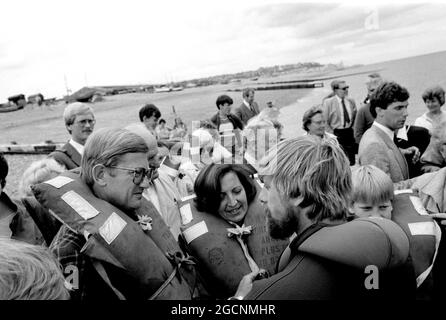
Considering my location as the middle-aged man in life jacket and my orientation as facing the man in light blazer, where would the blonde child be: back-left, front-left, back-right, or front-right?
front-right

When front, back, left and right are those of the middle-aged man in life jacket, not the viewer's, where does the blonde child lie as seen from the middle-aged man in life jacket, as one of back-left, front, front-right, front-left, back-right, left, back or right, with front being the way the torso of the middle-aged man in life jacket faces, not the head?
front-left

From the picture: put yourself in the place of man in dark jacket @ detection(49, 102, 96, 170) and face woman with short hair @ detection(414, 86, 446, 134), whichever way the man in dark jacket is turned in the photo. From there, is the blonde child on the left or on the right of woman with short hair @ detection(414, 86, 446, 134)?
right

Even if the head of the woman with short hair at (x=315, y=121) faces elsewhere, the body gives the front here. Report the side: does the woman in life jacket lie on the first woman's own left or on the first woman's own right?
on the first woman's own right

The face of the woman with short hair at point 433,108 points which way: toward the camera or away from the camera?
toward the camera

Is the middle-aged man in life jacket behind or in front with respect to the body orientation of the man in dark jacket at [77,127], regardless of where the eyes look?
in front

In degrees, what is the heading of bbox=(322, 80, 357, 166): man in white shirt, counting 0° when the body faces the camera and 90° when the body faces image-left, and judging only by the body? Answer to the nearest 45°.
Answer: approximately 315°

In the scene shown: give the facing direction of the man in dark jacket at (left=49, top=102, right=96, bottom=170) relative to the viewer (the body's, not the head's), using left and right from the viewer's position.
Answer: facing the viewer and to the right of the viewer

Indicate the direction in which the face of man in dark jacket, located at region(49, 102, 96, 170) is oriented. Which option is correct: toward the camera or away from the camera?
toward the camera

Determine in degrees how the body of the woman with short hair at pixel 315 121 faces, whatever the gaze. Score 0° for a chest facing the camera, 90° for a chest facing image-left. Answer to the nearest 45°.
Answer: approximately 315°
